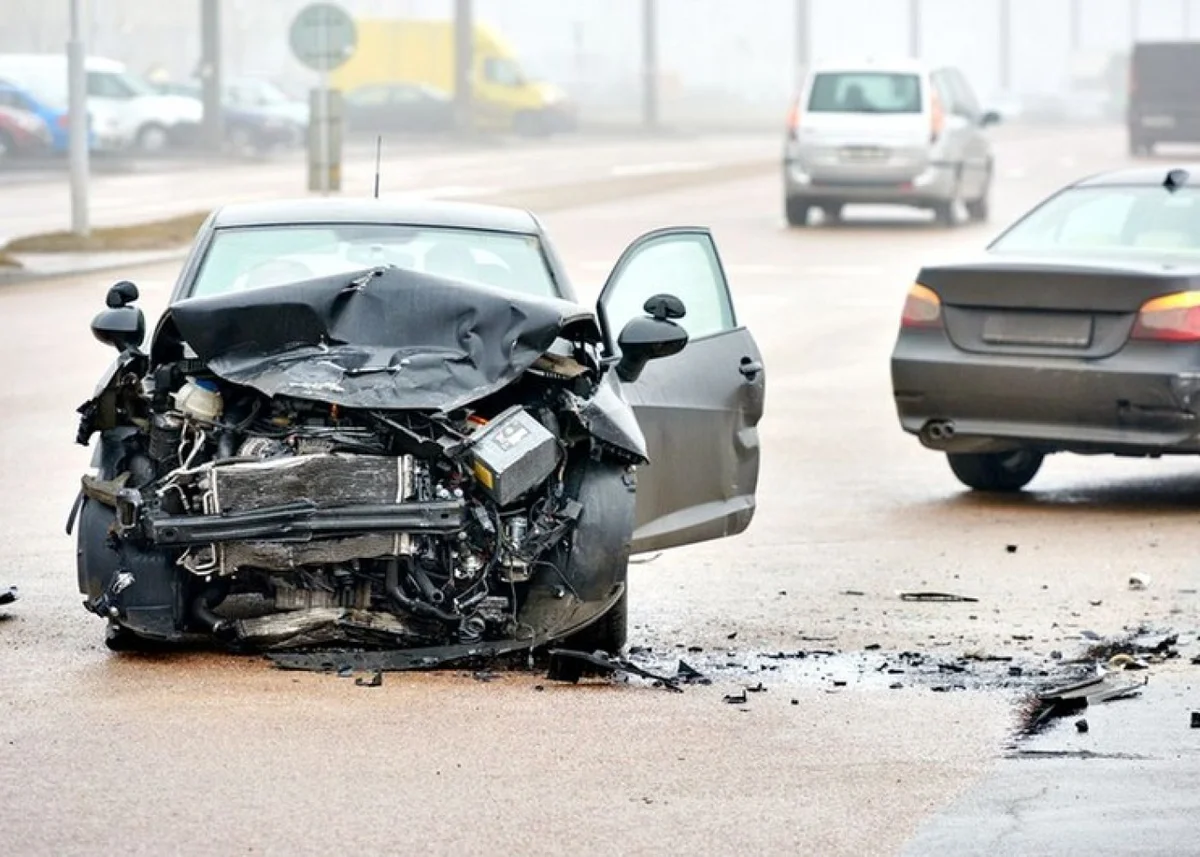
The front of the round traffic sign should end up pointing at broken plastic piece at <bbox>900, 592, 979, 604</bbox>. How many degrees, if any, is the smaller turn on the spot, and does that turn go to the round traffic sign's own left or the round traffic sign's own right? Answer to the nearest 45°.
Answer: approximately 180°

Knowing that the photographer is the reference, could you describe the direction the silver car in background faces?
facing away from the viewer

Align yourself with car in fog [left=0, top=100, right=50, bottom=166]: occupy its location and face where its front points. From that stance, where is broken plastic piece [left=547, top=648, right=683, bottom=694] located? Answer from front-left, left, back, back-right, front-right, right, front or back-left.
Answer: right

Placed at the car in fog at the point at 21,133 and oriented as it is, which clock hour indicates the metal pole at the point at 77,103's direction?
The metal pole is roughly at 3 o'clock from the car in fog.

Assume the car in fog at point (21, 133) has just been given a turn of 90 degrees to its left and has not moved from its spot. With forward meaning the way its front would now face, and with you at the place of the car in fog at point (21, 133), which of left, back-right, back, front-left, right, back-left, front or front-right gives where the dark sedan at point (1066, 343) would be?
back

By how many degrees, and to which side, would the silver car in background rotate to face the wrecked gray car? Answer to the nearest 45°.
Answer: approximately 180°

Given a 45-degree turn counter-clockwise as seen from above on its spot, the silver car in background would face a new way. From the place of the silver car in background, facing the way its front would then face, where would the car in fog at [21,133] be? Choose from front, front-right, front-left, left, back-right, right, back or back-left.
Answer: front

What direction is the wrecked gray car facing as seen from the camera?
toward the camera

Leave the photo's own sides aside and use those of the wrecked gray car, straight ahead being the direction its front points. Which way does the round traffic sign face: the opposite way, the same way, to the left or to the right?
the opposite way

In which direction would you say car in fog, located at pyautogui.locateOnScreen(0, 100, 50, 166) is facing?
to the viewer's right

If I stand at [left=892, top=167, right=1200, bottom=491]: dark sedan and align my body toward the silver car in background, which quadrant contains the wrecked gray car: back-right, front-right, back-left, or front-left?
back-left

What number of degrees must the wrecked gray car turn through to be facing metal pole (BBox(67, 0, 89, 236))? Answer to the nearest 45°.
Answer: approximately 180°

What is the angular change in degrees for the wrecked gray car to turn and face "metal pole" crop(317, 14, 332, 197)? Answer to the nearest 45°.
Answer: approximately 180°

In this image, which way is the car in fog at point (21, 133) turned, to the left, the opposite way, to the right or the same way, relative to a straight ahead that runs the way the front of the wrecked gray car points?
to the left

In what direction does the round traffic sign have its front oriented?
away from the camera
